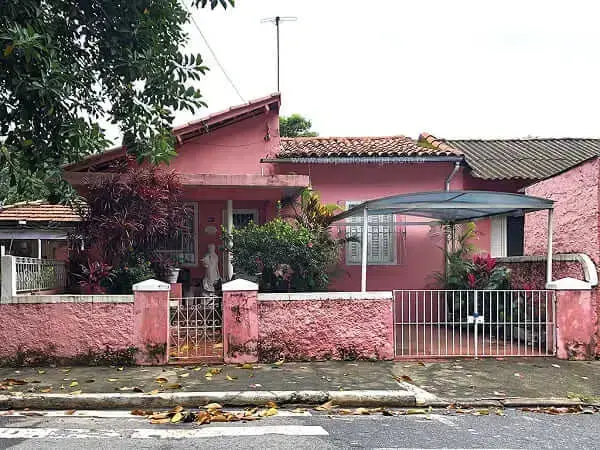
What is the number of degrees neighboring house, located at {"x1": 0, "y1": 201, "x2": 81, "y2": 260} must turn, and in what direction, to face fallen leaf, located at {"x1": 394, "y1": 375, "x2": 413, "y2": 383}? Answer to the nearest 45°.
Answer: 0° — it already faces it

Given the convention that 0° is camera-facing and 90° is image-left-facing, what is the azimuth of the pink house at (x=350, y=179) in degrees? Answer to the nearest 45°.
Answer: approximately 0°

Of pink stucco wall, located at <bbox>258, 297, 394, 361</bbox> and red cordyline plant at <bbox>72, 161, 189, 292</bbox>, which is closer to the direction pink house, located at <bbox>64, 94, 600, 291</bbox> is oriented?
the pink stucco wall

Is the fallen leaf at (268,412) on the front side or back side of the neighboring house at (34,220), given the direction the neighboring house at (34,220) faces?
on the front side

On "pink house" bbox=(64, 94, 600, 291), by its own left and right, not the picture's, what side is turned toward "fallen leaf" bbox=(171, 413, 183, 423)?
front

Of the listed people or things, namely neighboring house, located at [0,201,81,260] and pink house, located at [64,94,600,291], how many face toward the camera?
2

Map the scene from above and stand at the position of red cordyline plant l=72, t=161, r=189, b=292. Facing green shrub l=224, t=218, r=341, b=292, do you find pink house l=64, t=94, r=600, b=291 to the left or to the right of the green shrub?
left

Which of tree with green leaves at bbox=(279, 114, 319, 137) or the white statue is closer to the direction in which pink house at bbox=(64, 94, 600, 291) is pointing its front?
the white statue

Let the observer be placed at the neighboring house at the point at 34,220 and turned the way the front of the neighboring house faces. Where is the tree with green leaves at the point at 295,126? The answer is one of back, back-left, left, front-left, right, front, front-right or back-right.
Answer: back-left

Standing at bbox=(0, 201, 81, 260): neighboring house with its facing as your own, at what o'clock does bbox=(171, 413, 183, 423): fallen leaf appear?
The fallen leaf is roughly at 12 o'clock from the neighboring house.

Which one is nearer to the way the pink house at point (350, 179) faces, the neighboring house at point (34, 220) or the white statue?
the white statue

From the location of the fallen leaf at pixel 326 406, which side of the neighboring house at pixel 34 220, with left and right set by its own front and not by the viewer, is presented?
front

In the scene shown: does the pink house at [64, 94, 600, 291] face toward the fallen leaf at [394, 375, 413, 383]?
yes

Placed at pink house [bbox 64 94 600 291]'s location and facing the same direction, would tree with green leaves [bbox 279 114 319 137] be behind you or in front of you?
behind

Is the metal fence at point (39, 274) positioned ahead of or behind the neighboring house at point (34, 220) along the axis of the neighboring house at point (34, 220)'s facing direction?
ahead
